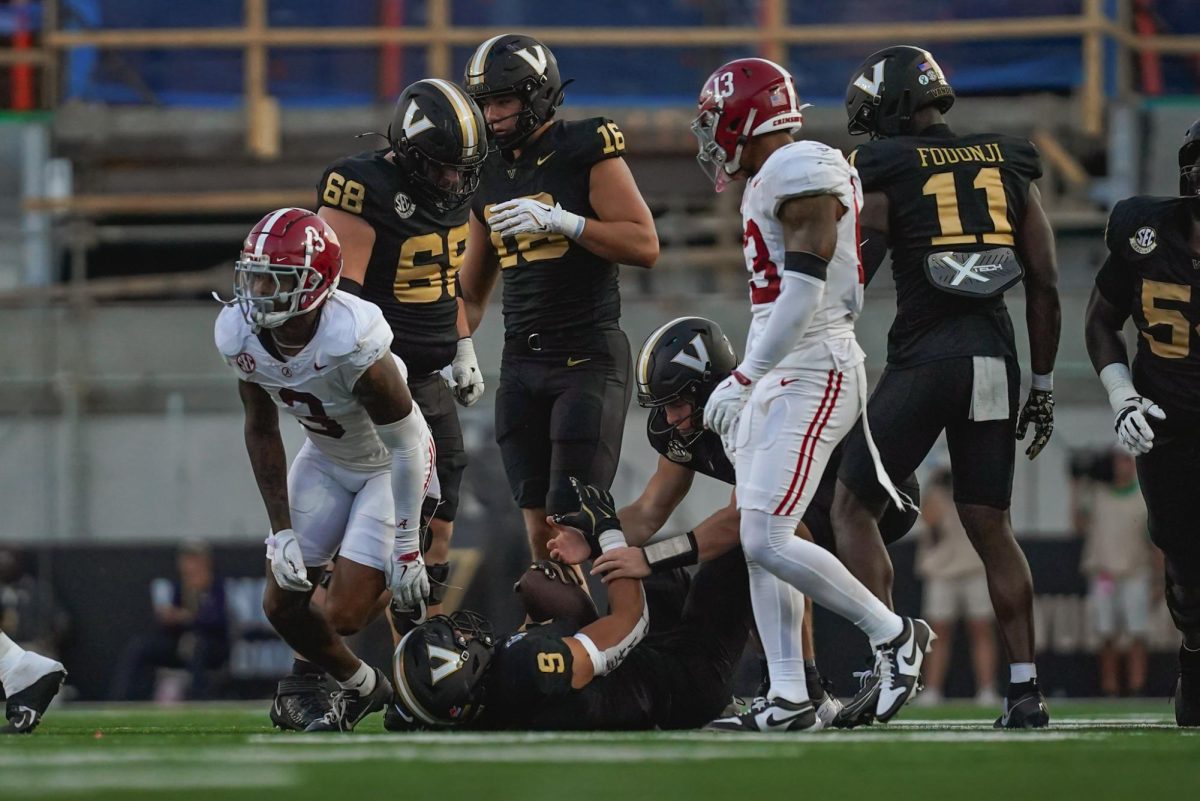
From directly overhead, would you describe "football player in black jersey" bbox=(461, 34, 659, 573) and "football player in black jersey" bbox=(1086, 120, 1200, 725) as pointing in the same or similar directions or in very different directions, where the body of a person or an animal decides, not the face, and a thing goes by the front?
same or similar directions

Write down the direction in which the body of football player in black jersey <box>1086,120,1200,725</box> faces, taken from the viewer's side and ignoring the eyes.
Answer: toward the camera

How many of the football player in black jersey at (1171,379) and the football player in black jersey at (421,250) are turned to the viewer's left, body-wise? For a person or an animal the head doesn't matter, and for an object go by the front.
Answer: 0

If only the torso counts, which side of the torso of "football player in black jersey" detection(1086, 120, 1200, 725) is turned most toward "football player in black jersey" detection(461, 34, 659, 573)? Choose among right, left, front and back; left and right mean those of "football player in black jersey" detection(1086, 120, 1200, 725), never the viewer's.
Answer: right

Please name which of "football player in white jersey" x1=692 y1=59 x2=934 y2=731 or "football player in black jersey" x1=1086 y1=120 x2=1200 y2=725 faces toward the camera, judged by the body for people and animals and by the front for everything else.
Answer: the football player in black jersey

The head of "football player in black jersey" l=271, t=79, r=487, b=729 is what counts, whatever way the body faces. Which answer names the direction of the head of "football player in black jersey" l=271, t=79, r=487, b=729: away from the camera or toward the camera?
toward the camera

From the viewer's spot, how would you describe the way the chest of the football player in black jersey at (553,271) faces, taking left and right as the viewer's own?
facing the viewer and to the left of the viewer

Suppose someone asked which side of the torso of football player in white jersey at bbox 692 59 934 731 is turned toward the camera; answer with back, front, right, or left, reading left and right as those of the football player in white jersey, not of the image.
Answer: left

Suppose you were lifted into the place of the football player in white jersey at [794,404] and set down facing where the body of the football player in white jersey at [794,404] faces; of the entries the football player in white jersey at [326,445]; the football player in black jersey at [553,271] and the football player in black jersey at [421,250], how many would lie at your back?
0

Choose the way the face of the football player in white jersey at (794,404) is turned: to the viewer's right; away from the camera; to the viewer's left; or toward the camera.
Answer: to the viewer's left

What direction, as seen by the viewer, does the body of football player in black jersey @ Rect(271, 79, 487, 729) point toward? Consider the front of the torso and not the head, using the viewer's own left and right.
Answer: facing the viewer and to the right of the viewer

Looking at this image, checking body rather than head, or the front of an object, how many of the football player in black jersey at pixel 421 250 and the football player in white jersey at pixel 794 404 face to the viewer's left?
1

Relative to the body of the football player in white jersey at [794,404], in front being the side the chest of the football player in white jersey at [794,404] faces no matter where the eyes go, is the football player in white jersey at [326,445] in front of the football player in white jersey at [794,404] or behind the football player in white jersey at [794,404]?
in front

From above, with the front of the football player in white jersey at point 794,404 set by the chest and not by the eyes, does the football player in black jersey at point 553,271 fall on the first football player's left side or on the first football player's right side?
on the first football player's right side

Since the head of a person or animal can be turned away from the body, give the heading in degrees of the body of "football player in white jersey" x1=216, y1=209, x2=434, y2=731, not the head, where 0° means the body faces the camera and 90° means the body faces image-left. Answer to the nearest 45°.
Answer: approximately 45°

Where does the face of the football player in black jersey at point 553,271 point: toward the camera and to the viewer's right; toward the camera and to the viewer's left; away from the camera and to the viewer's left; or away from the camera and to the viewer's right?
toward the camera and to the viewer's left
